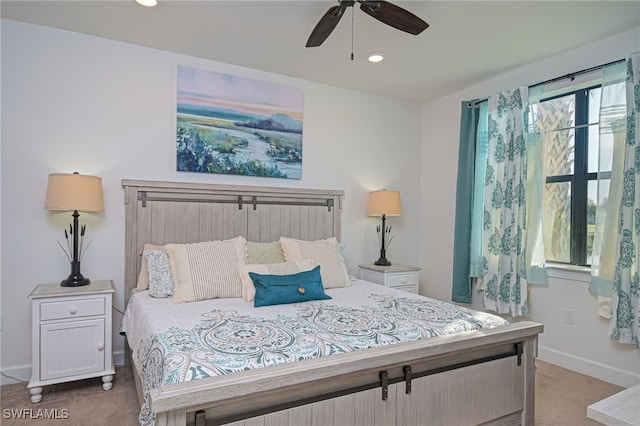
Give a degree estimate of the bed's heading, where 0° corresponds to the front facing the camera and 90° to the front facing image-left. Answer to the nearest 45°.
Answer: approximately 315°

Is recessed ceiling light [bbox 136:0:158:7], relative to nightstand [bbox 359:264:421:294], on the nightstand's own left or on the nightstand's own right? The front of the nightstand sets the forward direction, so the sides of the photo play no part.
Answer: on the nightstand's own right

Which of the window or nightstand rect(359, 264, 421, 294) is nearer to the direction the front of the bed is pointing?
the window

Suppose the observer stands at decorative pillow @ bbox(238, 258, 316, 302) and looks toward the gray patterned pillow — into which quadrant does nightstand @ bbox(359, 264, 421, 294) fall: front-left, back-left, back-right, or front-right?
back-right

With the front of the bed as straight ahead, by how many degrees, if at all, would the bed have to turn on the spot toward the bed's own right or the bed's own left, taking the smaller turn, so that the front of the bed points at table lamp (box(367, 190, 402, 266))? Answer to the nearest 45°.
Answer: approximately 135° to the bed's own left

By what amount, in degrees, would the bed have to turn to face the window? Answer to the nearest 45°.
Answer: approximately 90° to its left

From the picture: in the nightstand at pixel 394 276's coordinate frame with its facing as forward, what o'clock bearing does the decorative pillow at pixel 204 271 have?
The decorative pillow is roughly at 3 o'clock from the nightstand.

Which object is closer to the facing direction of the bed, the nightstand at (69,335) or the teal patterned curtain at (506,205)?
the teal patterned curtain

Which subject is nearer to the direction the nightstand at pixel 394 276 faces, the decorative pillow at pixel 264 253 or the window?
the window

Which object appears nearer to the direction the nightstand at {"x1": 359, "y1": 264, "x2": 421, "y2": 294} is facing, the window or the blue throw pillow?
the window

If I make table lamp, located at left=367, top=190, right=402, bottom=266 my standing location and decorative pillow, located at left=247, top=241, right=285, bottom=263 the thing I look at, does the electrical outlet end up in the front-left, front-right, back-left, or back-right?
back-left
